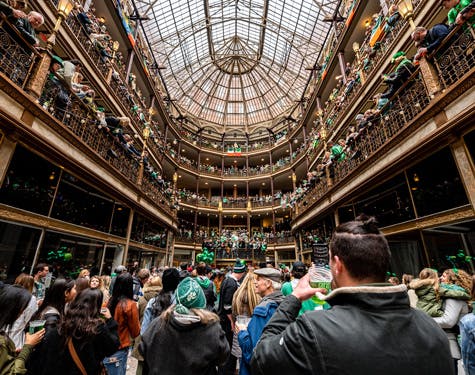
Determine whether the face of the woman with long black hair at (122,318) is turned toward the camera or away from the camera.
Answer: away from the camera

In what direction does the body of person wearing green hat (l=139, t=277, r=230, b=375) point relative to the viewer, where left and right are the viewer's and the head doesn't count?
facing away from the viewer

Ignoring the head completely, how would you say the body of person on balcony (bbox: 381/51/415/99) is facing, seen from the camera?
to the viewer's left

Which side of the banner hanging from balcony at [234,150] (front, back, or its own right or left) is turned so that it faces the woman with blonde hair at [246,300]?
front

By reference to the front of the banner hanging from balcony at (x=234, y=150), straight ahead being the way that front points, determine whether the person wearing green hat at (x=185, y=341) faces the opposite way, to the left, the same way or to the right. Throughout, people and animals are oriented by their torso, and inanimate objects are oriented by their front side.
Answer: the opposite way

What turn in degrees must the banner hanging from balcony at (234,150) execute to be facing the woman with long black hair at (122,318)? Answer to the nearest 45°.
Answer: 0° — it already faces them

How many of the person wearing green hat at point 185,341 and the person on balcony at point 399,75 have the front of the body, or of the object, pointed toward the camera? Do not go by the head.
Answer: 0

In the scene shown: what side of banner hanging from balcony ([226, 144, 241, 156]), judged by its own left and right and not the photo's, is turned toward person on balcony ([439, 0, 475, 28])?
front

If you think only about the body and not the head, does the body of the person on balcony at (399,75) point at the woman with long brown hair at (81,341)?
no

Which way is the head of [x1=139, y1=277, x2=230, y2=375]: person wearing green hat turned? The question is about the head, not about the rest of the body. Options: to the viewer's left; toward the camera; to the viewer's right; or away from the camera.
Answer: away from the camera

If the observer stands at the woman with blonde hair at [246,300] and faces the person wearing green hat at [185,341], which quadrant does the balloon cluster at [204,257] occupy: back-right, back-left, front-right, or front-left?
back-right

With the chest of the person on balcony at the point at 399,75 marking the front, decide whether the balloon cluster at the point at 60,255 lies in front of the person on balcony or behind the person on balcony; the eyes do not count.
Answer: in front

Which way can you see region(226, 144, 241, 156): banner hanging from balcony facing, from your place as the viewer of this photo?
facing the viewer

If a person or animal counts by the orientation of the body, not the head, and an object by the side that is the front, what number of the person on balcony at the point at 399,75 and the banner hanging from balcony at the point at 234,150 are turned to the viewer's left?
1

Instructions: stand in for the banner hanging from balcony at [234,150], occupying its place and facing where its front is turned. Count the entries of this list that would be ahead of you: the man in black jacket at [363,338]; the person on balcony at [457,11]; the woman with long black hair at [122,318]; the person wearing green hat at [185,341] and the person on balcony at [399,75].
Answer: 5

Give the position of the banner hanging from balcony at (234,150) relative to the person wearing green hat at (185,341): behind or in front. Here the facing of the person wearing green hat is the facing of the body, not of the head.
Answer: in front

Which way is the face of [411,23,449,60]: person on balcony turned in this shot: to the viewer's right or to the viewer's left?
to the viewer's left

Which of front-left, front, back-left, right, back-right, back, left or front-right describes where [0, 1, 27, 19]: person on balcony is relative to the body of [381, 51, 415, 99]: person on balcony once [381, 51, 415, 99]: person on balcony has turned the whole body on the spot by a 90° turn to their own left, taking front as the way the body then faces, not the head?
front-right
